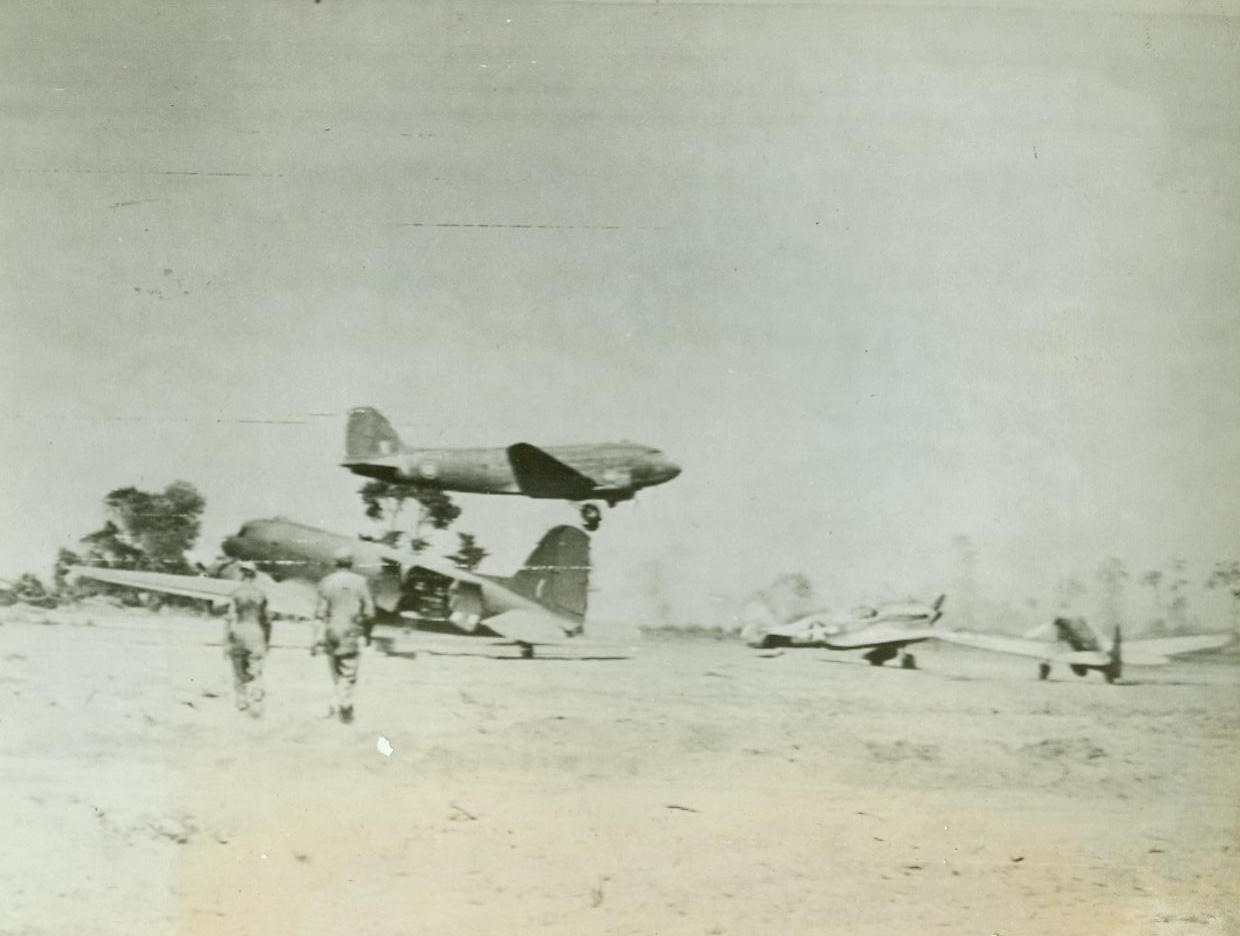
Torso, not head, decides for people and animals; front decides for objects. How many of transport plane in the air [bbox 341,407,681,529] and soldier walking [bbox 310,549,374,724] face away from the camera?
1

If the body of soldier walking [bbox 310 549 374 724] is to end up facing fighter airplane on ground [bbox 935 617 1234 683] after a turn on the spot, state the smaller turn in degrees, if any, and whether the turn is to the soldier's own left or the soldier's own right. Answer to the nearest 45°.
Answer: approximately 90° to the soldier's own right

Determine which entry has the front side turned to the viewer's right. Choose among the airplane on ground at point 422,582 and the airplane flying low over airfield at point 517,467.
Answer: the airplane flying low over airfield at point 517,467

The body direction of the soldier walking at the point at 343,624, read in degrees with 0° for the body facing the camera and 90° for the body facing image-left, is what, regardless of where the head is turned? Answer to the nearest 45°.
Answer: approximately 180°

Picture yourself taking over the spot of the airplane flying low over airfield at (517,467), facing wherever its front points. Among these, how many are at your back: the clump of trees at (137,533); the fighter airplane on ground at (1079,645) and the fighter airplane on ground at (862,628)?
1

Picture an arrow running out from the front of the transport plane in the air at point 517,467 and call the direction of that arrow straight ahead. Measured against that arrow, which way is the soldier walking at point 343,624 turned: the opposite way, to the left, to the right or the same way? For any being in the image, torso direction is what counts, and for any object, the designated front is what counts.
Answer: to the left

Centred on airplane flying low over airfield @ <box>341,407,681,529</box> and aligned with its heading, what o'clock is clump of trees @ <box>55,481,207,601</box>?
The clump of trees is roughly at 6 o'clock from the airplane flying low over airfield.

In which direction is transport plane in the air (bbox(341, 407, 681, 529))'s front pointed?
to the viewer's right
